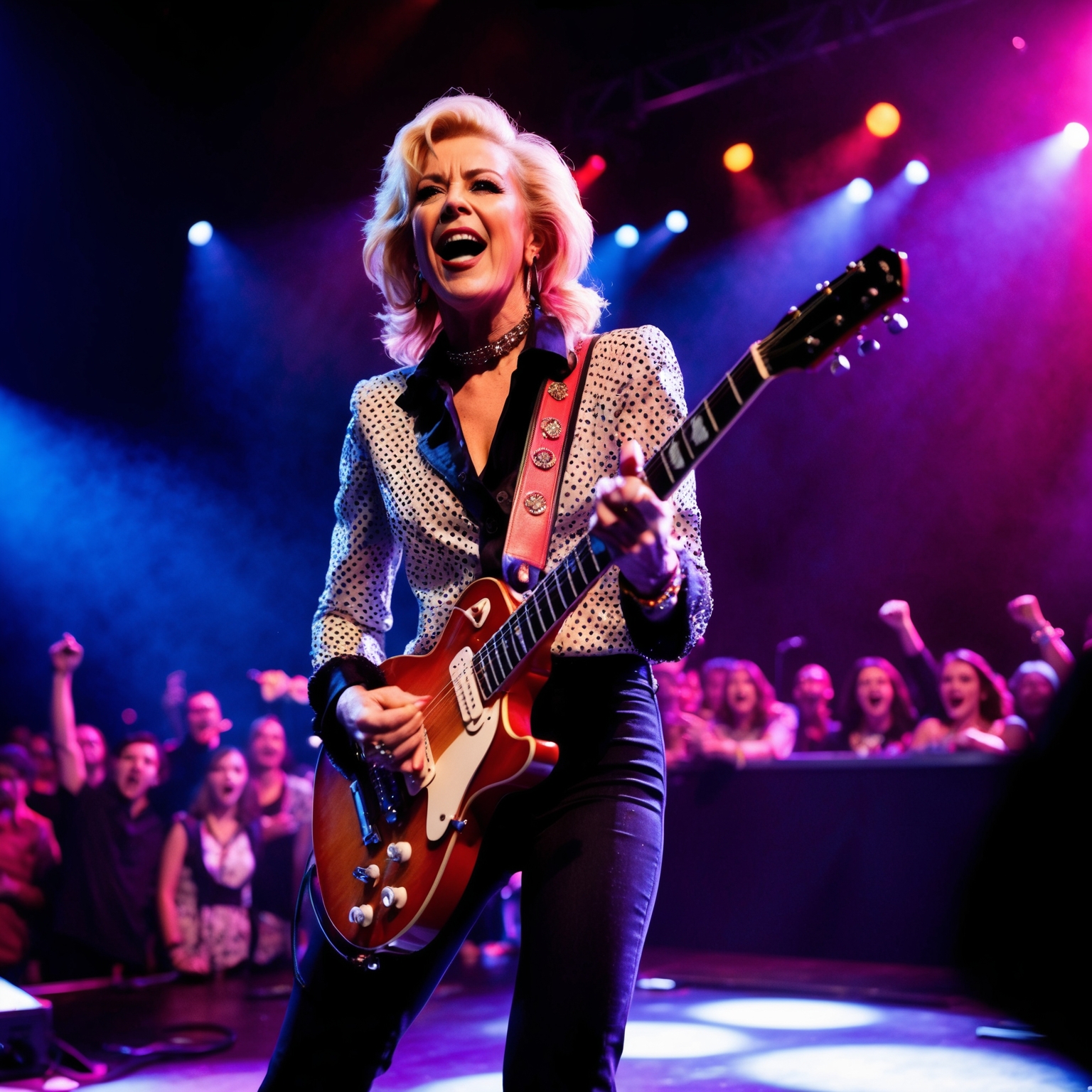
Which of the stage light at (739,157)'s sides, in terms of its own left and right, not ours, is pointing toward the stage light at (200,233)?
right

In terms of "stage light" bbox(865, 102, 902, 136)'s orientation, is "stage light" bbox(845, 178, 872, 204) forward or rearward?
rearward
